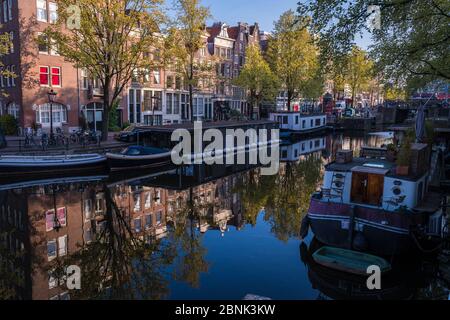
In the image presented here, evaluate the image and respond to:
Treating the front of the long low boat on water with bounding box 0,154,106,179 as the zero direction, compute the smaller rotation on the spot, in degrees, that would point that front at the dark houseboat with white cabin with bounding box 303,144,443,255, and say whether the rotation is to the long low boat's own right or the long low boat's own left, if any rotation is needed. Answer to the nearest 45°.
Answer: approximately 45° to the long low boat's own right

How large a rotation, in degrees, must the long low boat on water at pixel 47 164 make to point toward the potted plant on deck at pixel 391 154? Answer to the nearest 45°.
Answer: approximately 45° to its right

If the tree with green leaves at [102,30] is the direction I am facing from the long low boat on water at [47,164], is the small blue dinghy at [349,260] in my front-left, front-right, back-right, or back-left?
back-right

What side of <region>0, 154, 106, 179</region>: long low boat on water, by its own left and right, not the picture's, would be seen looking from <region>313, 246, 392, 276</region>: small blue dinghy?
right
